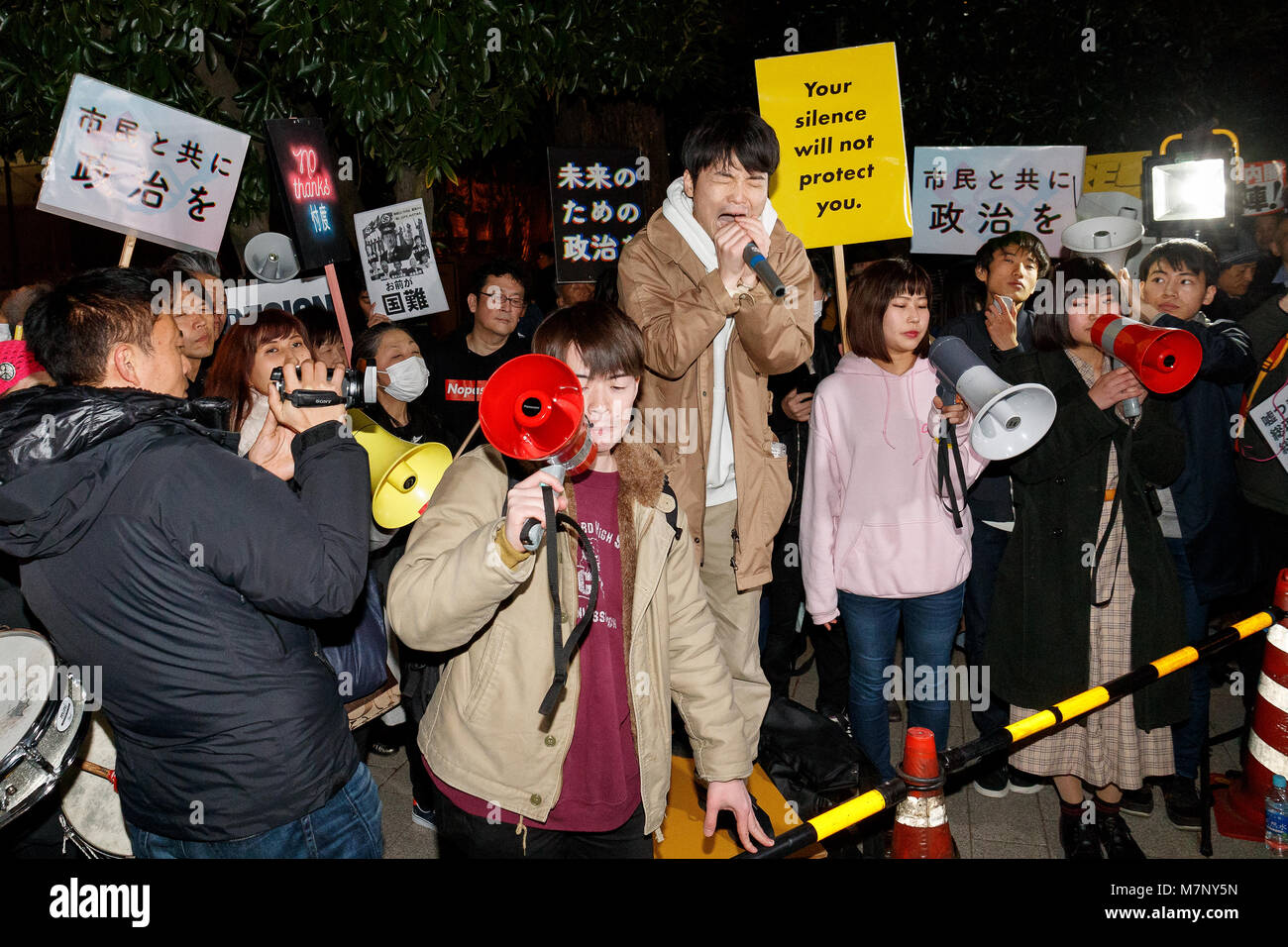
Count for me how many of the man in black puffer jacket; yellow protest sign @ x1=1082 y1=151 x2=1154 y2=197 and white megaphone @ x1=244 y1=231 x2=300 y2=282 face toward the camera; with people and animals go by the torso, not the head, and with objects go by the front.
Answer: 2

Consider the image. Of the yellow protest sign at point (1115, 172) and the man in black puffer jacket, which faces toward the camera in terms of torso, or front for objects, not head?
the yellow protest sign

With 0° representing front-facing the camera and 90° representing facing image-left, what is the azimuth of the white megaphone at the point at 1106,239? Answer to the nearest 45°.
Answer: approximately 45°

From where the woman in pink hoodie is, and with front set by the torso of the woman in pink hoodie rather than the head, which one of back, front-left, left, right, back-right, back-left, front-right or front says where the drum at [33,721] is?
right

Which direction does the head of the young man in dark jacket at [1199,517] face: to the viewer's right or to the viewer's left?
to the viewer's left

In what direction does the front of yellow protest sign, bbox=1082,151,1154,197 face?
toward the camera

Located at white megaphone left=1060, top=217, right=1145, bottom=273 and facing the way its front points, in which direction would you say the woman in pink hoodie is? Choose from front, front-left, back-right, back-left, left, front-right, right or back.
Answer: front

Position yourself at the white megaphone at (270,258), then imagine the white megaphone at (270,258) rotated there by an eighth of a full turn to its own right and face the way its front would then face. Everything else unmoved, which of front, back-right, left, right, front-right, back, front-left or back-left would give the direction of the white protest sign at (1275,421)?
left

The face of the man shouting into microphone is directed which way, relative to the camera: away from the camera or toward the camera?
toward the camera

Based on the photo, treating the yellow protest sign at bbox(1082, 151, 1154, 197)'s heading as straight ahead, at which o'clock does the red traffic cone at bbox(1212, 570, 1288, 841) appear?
The red traffic cone is roughly at 12 o'clock from the yellow protest sign.

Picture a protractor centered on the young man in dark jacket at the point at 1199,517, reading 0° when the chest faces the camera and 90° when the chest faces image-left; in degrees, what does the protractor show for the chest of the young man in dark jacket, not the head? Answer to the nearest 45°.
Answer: approximately 45°

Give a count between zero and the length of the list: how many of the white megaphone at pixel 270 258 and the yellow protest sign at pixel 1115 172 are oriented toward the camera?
2

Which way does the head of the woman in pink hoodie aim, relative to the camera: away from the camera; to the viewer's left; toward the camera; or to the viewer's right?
toward the camera

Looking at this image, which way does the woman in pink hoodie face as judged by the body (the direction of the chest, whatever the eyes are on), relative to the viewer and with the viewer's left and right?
facing the viewer and to the right of the viewer
